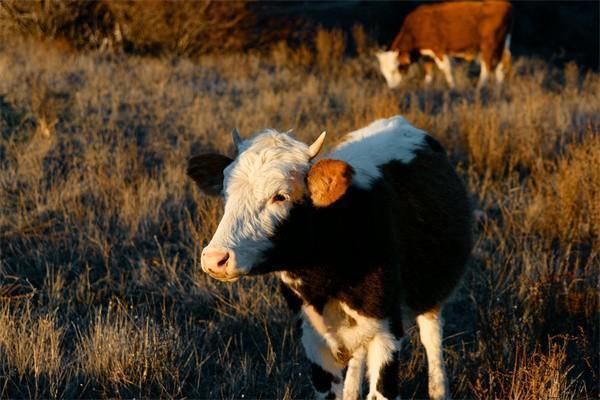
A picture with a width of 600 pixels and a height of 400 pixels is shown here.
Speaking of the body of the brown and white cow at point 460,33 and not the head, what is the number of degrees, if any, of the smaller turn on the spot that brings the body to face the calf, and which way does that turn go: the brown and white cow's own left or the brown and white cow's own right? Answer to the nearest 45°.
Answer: approximately 90° to the brown and white cow's own left

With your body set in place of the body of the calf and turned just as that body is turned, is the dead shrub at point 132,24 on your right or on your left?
on your right

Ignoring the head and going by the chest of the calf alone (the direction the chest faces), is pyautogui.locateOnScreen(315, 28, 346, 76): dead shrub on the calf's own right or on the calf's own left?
on the calf's own right

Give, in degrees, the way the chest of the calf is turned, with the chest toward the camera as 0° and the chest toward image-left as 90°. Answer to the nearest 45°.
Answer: approximately 45°

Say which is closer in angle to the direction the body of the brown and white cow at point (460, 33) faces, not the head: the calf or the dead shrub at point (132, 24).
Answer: the dead shrub

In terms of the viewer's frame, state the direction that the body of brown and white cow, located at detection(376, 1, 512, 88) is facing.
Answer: to the viewer's left

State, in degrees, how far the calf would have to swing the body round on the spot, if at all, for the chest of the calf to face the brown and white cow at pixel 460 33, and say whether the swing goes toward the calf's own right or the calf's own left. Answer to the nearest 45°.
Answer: approximately 135° to the calf's own right
